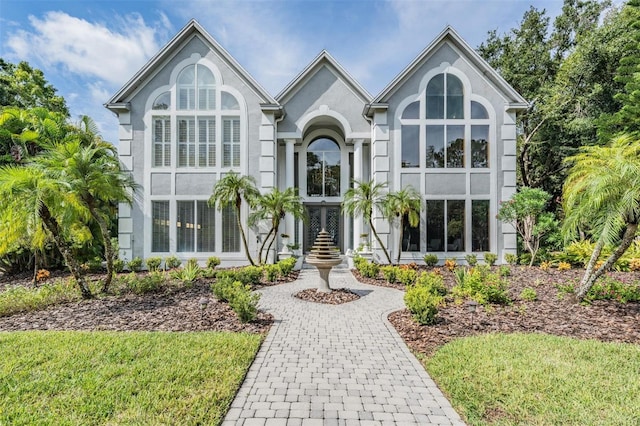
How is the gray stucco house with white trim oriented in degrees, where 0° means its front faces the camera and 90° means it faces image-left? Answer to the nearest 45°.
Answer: approximately 0°

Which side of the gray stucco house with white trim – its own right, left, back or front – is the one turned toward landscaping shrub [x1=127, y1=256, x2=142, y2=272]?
right

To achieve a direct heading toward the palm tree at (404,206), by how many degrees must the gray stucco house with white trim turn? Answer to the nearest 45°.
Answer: approximately 90° to its left

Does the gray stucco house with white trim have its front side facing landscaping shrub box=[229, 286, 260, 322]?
yes

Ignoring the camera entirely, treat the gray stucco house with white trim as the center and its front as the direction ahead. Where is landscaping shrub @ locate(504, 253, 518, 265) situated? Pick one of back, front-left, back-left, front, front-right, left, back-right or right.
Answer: left

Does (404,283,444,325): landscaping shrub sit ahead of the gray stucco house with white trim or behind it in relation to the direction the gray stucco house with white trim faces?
ahead
